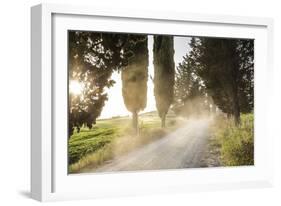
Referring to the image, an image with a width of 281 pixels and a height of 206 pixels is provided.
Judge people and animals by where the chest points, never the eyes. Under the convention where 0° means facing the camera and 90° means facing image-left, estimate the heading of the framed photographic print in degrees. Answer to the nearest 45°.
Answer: approximately 315°
